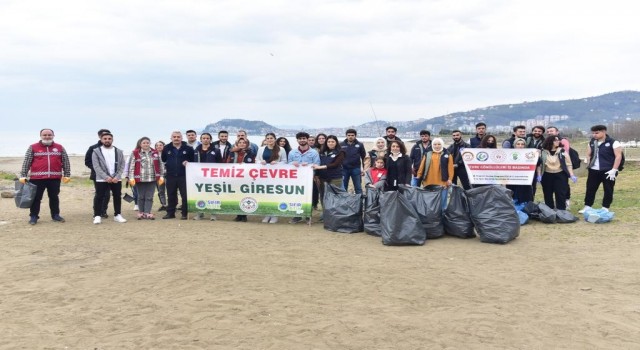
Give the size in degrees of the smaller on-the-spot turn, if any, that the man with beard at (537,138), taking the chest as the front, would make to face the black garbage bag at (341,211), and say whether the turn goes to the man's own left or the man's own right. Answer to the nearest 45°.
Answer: approximately 45° to the man's own right

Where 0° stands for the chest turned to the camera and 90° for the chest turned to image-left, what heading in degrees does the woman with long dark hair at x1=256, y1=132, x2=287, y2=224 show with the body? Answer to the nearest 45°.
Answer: approximately 0°

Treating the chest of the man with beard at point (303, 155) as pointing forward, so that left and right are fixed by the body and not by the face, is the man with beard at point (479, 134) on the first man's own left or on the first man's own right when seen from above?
on the first man's own left

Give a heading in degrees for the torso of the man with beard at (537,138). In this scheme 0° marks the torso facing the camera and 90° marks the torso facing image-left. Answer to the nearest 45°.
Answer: approximately 0°

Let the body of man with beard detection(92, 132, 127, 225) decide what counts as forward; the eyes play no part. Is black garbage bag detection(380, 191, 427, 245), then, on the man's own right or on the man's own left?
on the man's own left

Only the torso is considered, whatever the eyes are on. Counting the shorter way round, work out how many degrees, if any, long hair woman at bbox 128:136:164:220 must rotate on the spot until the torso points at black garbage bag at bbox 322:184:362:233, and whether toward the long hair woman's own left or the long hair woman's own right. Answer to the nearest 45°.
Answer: approximately 45° to the long hair woman's own left

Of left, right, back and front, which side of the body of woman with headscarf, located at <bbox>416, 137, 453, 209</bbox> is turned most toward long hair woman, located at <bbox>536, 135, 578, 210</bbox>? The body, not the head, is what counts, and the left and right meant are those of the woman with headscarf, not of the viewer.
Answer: left
